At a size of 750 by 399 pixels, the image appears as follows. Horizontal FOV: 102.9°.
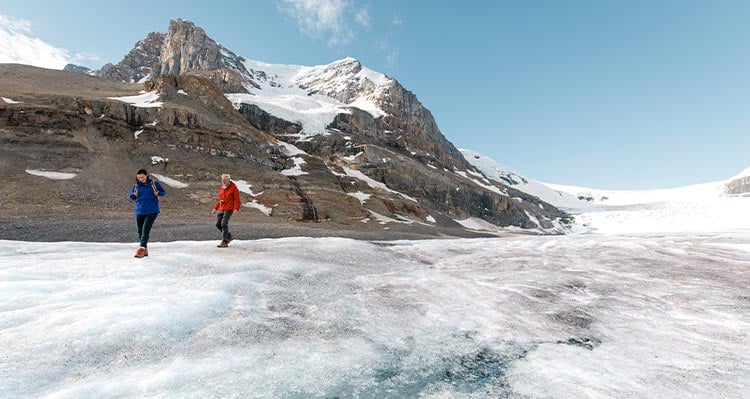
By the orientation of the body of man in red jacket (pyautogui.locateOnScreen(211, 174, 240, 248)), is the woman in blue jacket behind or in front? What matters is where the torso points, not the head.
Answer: in front

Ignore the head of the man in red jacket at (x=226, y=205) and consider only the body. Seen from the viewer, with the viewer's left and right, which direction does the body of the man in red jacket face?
facing the viewer and to the left of the viewer
